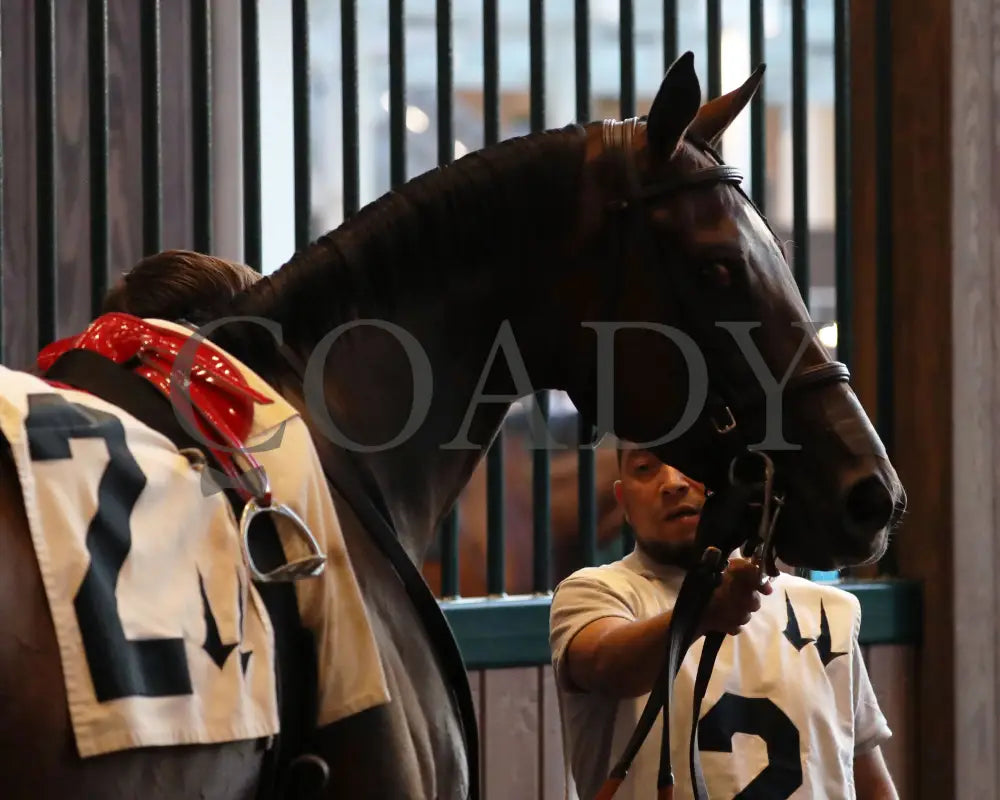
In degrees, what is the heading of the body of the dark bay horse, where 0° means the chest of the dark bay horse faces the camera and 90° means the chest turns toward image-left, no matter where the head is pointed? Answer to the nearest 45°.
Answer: approximately 270°
